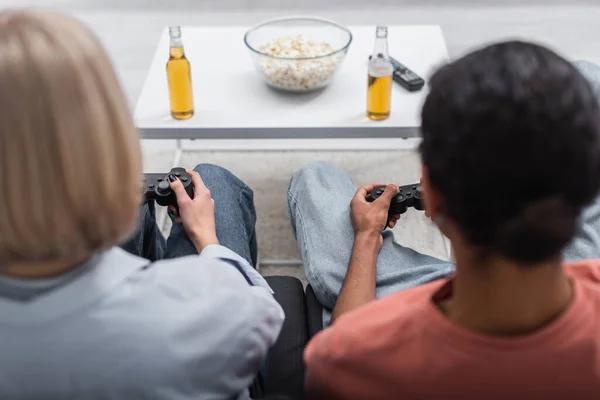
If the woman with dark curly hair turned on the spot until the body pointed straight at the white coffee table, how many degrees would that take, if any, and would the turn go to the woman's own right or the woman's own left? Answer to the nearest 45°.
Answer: approximately 45° to the woman's own left

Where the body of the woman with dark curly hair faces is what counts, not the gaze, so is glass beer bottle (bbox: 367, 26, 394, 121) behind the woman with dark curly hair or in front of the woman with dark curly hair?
in front

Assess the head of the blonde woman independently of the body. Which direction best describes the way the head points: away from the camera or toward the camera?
away from the camera

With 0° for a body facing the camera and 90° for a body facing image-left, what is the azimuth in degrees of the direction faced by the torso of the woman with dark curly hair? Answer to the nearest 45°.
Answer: approximately 180°

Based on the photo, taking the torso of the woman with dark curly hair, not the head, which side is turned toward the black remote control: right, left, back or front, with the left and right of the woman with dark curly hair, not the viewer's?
front

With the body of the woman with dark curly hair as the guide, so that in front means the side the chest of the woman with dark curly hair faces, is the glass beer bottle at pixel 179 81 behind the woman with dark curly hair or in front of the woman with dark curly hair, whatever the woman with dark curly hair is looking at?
in front

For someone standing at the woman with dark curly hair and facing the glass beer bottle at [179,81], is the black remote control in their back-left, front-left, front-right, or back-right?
front-right
